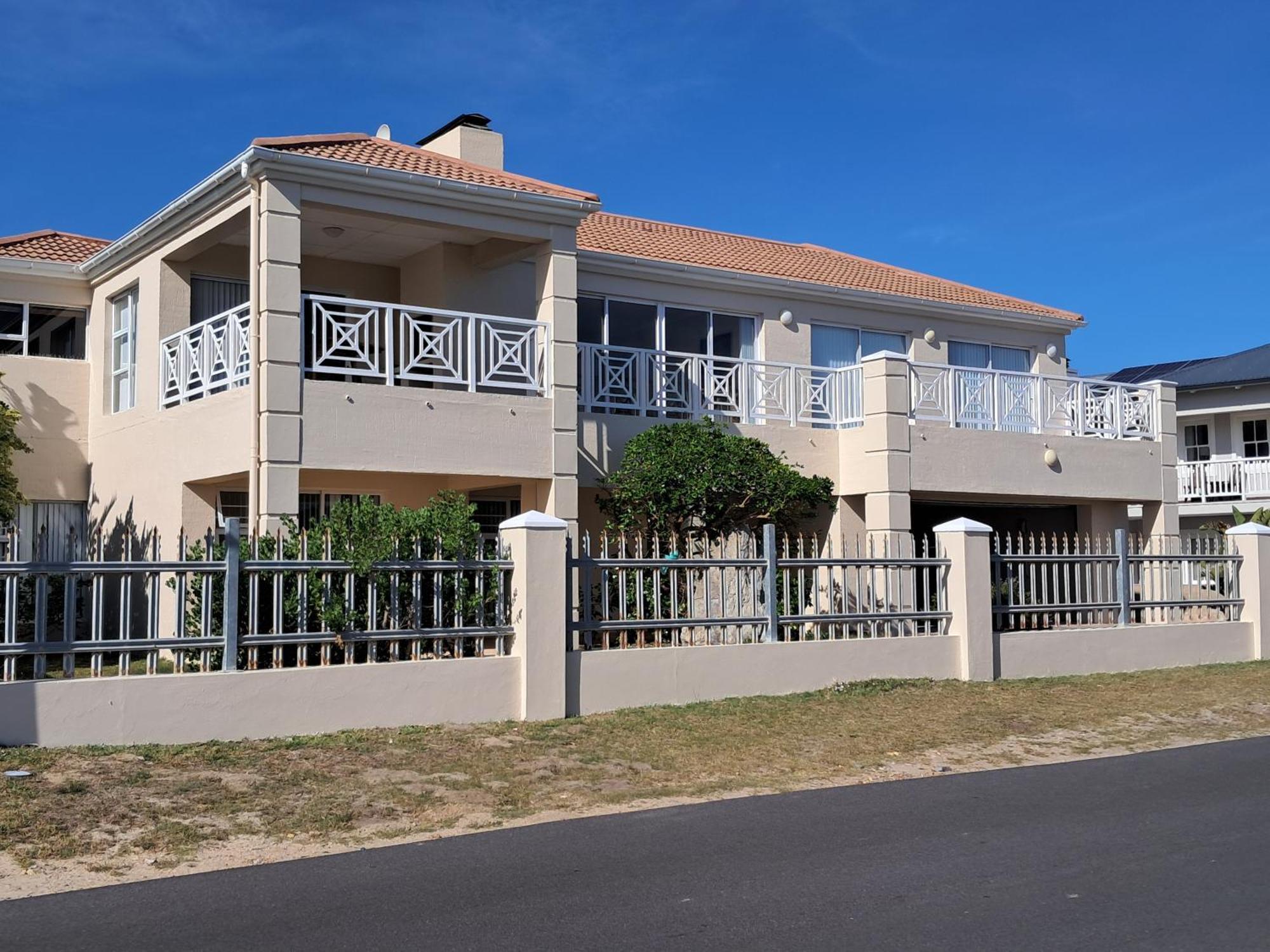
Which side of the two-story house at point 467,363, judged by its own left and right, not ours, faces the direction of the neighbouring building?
left

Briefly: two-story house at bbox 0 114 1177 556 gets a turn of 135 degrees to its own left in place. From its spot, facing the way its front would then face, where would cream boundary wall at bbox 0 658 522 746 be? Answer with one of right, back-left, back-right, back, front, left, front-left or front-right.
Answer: back

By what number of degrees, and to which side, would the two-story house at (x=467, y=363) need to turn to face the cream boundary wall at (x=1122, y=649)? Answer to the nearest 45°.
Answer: approximately 45° to its left

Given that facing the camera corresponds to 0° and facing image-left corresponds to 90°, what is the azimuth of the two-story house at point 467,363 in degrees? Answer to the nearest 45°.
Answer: approximately 315°
